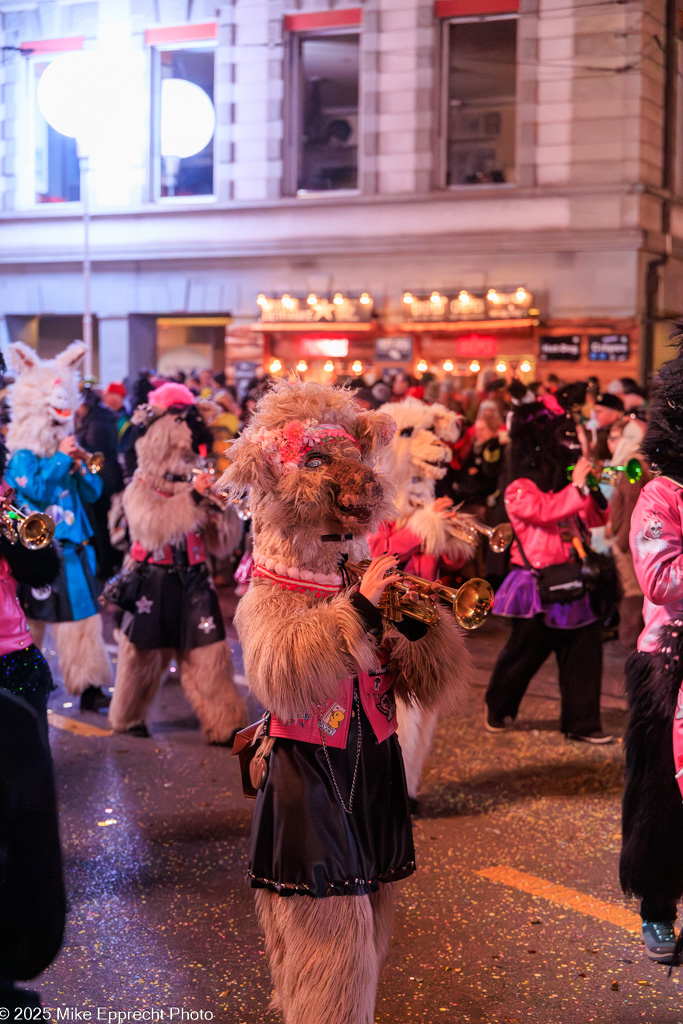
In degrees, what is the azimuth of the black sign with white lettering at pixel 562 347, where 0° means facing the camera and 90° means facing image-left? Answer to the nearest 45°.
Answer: approximately 0°

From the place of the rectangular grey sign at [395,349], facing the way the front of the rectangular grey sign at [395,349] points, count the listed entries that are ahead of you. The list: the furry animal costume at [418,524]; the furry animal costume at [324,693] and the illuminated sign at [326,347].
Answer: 2

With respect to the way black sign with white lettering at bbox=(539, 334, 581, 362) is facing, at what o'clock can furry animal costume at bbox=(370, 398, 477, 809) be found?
The furry animal costume is roughly at 12 o'clock from the black sign with white lettering.

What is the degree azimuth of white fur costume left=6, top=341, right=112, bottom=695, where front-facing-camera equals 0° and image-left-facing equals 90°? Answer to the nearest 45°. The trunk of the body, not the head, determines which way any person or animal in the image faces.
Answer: approximately 315°

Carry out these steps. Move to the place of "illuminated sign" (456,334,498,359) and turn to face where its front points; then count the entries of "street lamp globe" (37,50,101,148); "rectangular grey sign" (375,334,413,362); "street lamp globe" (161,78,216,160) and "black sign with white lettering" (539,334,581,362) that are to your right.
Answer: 3

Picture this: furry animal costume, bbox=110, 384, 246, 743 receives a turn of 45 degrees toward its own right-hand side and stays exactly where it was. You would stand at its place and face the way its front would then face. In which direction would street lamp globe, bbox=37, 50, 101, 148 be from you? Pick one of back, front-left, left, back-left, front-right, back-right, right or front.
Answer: back

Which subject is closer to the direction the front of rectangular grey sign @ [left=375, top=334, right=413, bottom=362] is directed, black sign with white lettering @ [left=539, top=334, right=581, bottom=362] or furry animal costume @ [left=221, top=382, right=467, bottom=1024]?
the furry animal costume

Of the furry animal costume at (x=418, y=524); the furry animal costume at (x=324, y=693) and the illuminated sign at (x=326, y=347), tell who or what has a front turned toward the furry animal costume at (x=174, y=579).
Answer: the illuminated sign

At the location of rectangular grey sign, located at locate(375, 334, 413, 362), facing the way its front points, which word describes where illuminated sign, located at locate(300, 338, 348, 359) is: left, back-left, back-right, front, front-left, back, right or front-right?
back-right

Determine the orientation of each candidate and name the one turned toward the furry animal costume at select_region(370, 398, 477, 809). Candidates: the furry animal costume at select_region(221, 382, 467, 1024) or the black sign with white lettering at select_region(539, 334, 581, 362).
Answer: the black sign with white lettering

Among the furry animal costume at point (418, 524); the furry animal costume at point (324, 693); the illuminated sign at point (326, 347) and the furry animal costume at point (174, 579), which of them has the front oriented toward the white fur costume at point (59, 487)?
the illuminated sign

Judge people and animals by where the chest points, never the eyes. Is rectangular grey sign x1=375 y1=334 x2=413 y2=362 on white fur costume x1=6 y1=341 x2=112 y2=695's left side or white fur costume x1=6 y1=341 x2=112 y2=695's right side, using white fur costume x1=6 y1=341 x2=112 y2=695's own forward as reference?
on its left

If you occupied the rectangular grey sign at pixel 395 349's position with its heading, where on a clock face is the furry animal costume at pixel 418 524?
The furry animal costume is roughly at 12 o'clock from the rectangular grey sign.

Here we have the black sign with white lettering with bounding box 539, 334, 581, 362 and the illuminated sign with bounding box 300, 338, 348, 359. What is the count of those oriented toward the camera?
2
